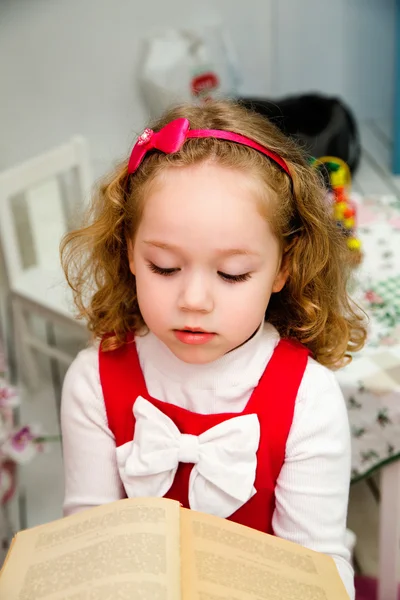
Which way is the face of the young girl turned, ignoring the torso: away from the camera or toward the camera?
toward the camera

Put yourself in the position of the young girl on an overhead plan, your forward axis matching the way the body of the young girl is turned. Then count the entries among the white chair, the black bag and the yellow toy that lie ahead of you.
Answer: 0

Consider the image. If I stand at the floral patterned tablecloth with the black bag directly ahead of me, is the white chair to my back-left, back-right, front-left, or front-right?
front-left

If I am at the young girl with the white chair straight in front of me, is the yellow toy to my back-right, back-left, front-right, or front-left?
front-right

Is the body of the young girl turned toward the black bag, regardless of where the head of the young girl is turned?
no

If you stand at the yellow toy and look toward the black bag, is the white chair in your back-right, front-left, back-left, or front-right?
front-left

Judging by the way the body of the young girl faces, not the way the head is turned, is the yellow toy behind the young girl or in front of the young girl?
behind

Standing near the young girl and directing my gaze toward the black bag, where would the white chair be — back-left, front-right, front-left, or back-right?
front-left

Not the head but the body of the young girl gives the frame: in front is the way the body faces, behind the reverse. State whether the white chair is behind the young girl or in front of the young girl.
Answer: behind

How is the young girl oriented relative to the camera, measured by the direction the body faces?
toward the camera
